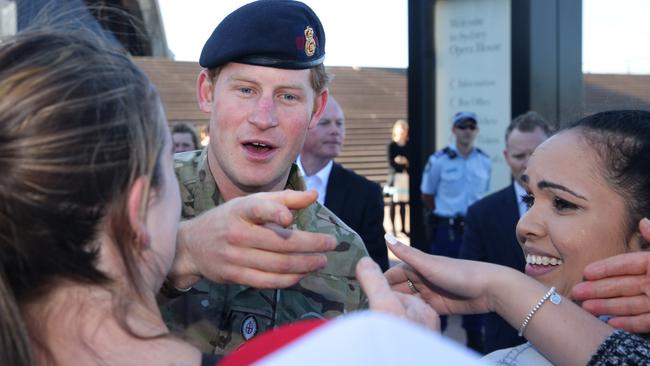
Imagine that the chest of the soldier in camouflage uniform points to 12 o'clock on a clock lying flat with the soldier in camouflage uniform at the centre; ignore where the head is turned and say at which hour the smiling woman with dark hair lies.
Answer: The smiling woman with dark hair is roughly at 10 o'clock from the soldier in camouflage uniform.

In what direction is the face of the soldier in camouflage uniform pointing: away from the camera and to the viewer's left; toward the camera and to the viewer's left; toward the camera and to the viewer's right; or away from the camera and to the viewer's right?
toward the camera and to the viewer's left

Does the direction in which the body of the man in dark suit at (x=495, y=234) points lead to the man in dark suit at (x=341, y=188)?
no

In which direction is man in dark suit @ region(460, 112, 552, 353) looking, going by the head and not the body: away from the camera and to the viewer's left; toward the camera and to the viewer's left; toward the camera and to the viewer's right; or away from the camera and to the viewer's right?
toward the camera and to the viewer's left

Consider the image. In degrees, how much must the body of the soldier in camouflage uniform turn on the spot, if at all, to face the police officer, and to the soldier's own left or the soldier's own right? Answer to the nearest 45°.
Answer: approximately 180°

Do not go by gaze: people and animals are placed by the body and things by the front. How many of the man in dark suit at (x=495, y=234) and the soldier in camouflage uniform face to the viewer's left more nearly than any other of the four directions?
0

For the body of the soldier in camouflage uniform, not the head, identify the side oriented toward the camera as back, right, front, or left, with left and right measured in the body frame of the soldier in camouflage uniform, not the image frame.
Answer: front

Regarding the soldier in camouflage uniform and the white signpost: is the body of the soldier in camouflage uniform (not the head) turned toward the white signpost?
no

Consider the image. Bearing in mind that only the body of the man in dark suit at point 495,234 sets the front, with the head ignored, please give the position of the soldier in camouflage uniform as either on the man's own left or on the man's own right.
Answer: on the man's own right

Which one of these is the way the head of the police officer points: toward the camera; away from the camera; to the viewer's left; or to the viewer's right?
toward the camera

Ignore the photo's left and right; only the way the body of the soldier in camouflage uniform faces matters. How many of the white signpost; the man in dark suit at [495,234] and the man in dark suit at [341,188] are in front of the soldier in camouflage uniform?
0
